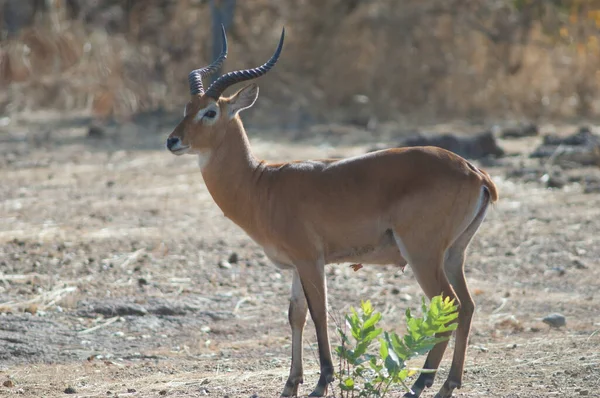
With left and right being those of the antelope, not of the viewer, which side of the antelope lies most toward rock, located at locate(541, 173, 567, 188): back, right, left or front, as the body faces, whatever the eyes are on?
right

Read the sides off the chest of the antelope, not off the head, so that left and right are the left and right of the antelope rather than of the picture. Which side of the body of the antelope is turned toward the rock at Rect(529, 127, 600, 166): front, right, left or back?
right

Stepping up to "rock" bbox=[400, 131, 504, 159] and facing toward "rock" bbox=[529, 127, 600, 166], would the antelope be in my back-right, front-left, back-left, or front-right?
back-right

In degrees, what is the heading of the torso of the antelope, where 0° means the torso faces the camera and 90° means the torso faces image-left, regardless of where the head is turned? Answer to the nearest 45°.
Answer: approximately 90°

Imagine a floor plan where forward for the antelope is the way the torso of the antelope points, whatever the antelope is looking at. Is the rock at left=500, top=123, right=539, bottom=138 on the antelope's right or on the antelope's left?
on the antelope's right

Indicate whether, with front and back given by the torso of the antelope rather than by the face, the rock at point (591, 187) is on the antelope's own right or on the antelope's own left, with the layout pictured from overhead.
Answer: on the antelope's own right

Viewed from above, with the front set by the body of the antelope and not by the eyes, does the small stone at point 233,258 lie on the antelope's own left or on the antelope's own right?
on the antelope's own right

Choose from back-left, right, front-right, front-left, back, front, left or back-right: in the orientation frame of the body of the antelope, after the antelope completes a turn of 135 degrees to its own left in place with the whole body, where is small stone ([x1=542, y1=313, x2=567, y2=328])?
left

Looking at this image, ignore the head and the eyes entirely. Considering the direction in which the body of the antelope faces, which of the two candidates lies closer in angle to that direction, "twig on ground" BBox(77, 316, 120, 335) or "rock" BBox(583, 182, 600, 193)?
the twig on ground

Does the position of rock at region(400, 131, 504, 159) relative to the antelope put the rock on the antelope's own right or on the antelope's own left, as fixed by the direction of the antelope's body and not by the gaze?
on the antelope's own right
